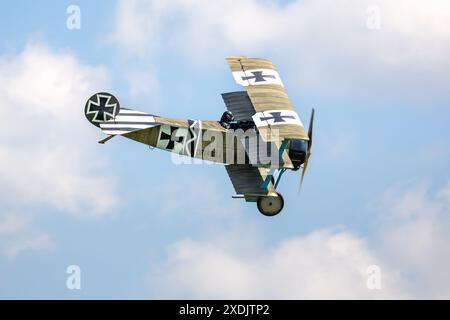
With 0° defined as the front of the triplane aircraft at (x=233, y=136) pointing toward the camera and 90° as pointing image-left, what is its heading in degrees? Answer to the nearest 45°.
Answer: approximately 270°
